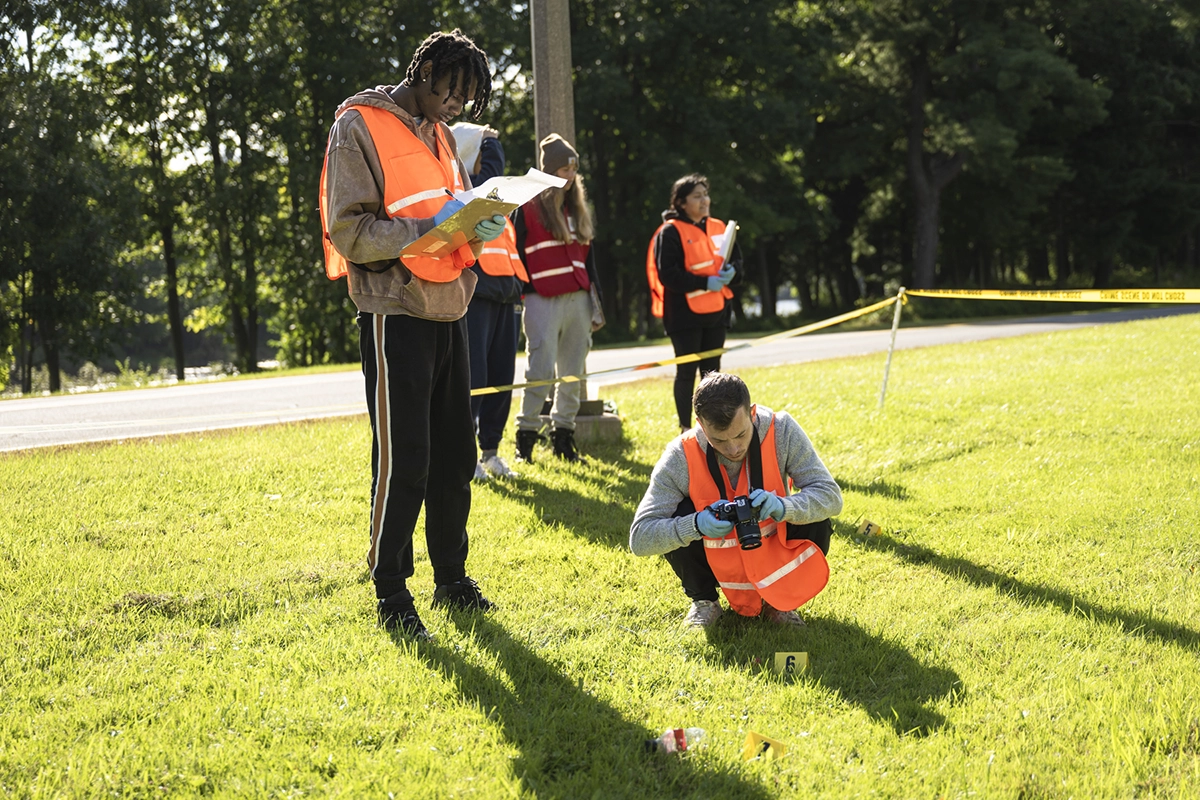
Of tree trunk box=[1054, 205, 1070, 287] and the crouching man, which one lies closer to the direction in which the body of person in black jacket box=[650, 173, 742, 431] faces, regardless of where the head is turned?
the crouching man

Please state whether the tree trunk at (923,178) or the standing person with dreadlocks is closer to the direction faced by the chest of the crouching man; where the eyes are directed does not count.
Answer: the standing person with dreadlocks

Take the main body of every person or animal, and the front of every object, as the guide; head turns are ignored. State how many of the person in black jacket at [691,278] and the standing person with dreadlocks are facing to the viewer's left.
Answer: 0

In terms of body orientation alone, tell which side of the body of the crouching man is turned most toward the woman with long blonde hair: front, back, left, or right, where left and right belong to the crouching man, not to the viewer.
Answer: back

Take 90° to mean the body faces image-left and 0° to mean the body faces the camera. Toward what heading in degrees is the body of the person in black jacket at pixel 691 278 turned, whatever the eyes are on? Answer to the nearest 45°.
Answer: approximately 315°

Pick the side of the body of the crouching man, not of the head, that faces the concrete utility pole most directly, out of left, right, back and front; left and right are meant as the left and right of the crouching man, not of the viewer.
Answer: back

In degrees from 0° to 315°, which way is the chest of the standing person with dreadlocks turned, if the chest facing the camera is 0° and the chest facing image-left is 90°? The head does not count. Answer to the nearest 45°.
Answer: approximately 315°

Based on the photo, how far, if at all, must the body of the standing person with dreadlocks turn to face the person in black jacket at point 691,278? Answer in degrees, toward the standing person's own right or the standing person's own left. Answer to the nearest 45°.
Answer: approximately 90° to the standing person's own left

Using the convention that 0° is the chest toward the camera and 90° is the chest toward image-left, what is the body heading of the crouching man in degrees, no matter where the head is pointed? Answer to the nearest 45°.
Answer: approximately 0°

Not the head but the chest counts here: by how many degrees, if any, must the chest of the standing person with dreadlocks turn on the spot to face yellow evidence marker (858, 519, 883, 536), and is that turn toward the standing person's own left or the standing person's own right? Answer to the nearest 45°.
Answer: approximately 90° to the standing person's own left
